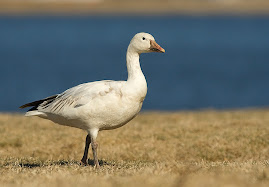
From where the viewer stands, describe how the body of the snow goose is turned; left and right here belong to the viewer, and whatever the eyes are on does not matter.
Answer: facing to the right of the viewer
